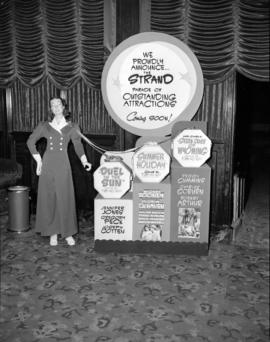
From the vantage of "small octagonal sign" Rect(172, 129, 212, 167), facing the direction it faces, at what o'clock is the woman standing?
The woman standing is roughly at 3 o'clock from the small octagonal sign.

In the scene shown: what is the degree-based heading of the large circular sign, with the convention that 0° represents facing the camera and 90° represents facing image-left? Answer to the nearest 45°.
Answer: approximately 0°

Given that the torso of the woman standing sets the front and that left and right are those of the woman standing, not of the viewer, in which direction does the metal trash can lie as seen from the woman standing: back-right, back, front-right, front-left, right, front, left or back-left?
back-right
